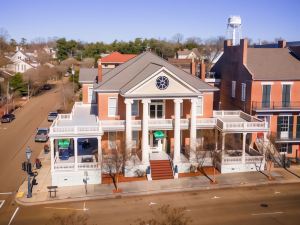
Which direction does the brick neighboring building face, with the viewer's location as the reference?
facing the viewer and to the right of the viewer

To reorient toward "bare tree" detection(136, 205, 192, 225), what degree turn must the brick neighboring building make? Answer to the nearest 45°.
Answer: approximately 90° to its right
